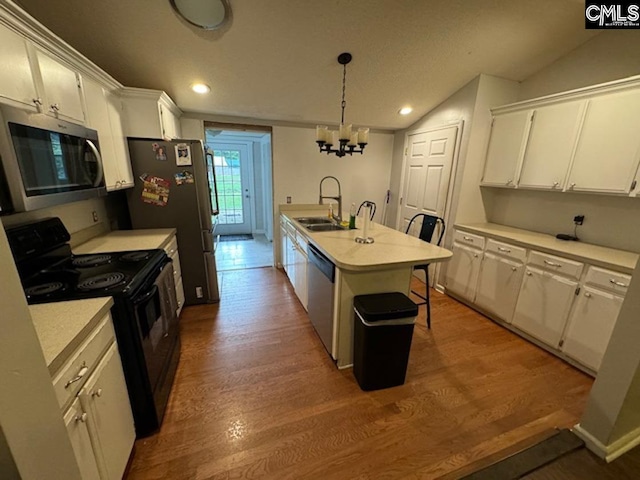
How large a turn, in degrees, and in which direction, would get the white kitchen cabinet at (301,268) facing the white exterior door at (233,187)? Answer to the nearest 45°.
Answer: approximately 45° to its right

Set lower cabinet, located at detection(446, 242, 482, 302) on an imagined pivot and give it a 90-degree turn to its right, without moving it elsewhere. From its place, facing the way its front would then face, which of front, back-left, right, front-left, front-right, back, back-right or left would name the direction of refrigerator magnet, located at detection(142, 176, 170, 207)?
left

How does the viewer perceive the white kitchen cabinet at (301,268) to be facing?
facing to the left of the viewer

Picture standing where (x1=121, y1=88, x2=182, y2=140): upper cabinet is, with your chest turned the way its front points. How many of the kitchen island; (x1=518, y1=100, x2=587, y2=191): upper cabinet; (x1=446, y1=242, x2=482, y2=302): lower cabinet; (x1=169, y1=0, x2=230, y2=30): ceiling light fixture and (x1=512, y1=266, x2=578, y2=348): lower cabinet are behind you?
0

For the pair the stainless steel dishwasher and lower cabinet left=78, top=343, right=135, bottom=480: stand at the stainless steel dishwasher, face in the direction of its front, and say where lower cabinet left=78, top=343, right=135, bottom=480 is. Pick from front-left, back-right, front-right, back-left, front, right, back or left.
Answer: front-left

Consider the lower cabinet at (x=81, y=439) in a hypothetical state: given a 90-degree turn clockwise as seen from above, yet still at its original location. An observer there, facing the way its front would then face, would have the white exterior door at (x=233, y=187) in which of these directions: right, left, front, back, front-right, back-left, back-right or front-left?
back

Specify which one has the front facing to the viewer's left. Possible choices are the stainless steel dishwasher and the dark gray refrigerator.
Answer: the stainless steel dishwasher

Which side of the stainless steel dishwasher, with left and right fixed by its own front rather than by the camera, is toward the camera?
left

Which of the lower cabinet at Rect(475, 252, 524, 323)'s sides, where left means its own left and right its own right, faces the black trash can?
front

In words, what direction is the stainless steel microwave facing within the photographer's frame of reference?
facing the viewer and to the right of the viewer

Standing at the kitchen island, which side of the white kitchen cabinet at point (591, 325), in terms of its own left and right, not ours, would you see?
front

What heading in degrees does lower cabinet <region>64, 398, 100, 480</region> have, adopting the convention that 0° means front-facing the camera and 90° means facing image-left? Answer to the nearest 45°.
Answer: approximately 315°

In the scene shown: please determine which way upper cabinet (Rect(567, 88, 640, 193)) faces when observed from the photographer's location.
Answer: facing the viewer and to the left of the viewer

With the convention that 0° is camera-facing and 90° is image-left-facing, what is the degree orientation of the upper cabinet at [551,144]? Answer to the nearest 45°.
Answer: approximately 45°

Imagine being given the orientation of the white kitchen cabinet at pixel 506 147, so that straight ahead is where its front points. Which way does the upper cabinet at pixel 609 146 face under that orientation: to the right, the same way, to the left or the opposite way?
the same way
